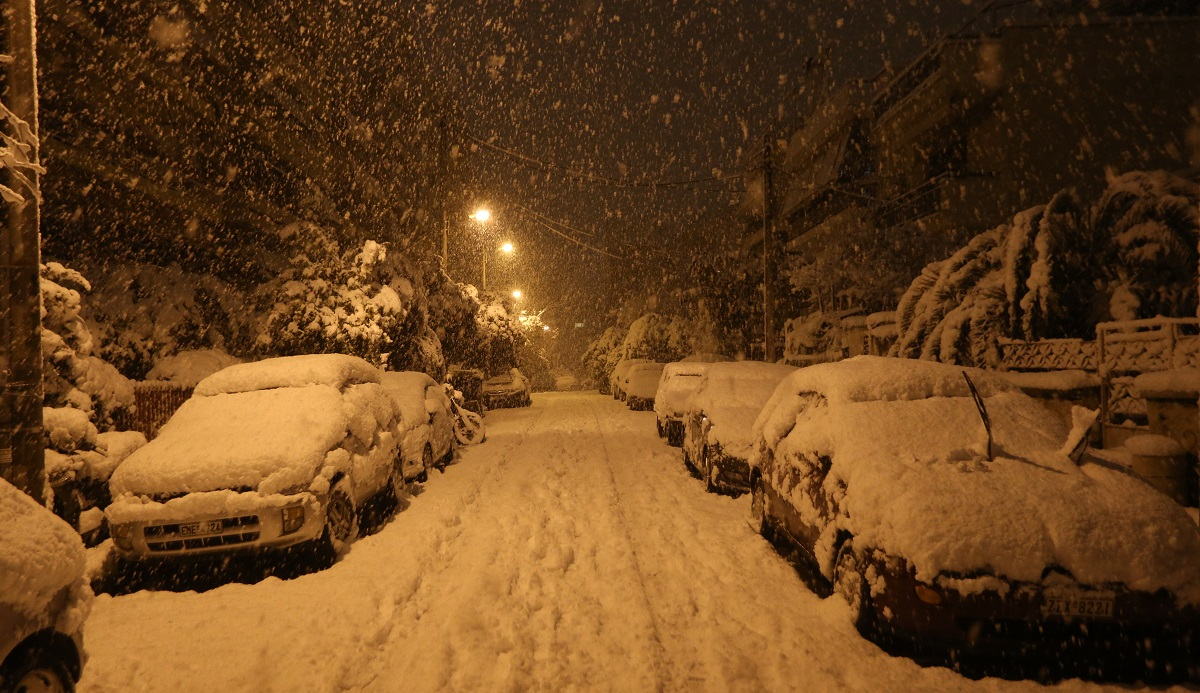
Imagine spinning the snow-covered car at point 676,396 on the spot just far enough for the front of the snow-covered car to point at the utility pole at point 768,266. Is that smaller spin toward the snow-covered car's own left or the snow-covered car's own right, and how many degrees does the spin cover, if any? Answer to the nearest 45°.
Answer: approximately 135° to the snow-covered car's own left

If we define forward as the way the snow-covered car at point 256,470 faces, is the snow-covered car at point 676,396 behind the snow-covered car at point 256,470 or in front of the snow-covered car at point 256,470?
behind

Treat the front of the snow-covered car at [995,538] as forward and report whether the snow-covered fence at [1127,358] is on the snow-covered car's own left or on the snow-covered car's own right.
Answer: on the snow-covered car's own left

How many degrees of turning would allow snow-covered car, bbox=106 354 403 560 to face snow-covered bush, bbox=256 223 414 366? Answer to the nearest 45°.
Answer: approximately 135° to its right

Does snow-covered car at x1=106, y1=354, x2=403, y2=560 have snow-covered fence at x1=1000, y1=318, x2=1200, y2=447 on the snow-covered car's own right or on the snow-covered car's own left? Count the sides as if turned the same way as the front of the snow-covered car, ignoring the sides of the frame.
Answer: on the snow-covered car's own left
